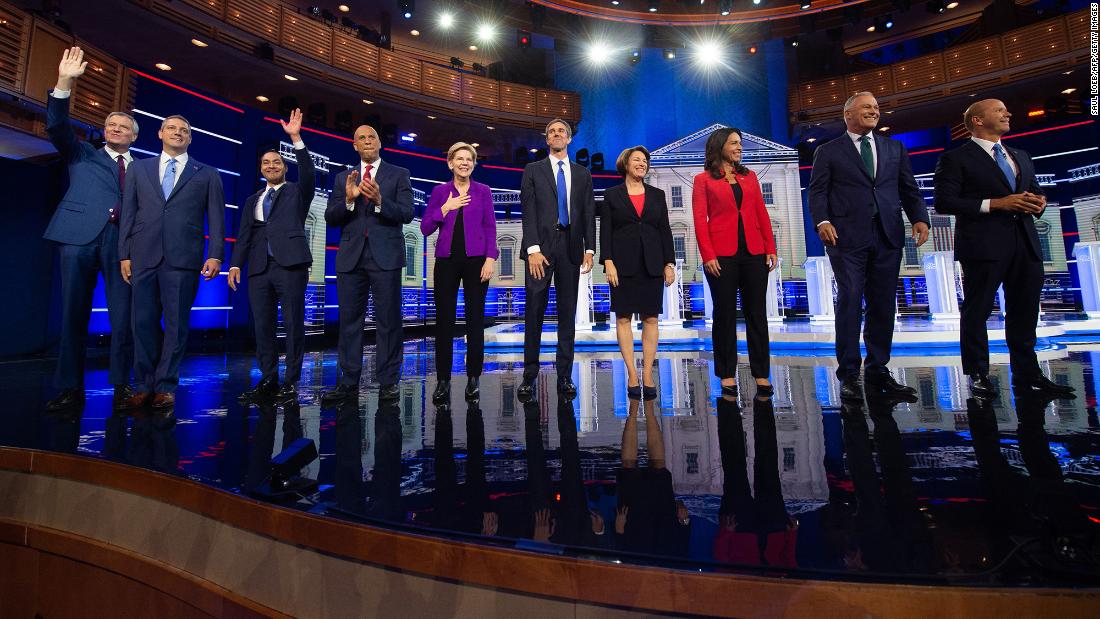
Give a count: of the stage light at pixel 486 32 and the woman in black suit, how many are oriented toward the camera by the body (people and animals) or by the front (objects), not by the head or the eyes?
2

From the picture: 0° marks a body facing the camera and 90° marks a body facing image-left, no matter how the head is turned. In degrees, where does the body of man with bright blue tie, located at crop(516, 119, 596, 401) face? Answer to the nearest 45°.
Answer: approximately 0°

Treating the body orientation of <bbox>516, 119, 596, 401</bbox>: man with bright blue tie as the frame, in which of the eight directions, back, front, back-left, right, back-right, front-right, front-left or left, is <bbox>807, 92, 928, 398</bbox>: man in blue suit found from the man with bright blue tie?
left

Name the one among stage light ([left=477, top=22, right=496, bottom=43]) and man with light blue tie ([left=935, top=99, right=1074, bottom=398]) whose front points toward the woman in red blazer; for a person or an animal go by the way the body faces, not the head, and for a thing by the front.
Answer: the stage light

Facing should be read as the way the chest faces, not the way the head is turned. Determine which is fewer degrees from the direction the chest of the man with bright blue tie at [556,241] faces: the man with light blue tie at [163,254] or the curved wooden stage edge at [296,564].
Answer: the curved wooden stage edge

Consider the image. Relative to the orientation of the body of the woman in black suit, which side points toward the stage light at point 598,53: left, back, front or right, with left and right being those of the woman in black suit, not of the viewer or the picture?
back

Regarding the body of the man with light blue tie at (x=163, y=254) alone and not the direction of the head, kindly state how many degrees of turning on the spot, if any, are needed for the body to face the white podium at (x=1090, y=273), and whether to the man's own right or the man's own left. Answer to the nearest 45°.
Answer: approximately 90° to the man's own left

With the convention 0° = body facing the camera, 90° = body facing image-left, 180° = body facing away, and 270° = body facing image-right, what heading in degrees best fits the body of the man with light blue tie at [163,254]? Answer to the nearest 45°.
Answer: approximately 0°
